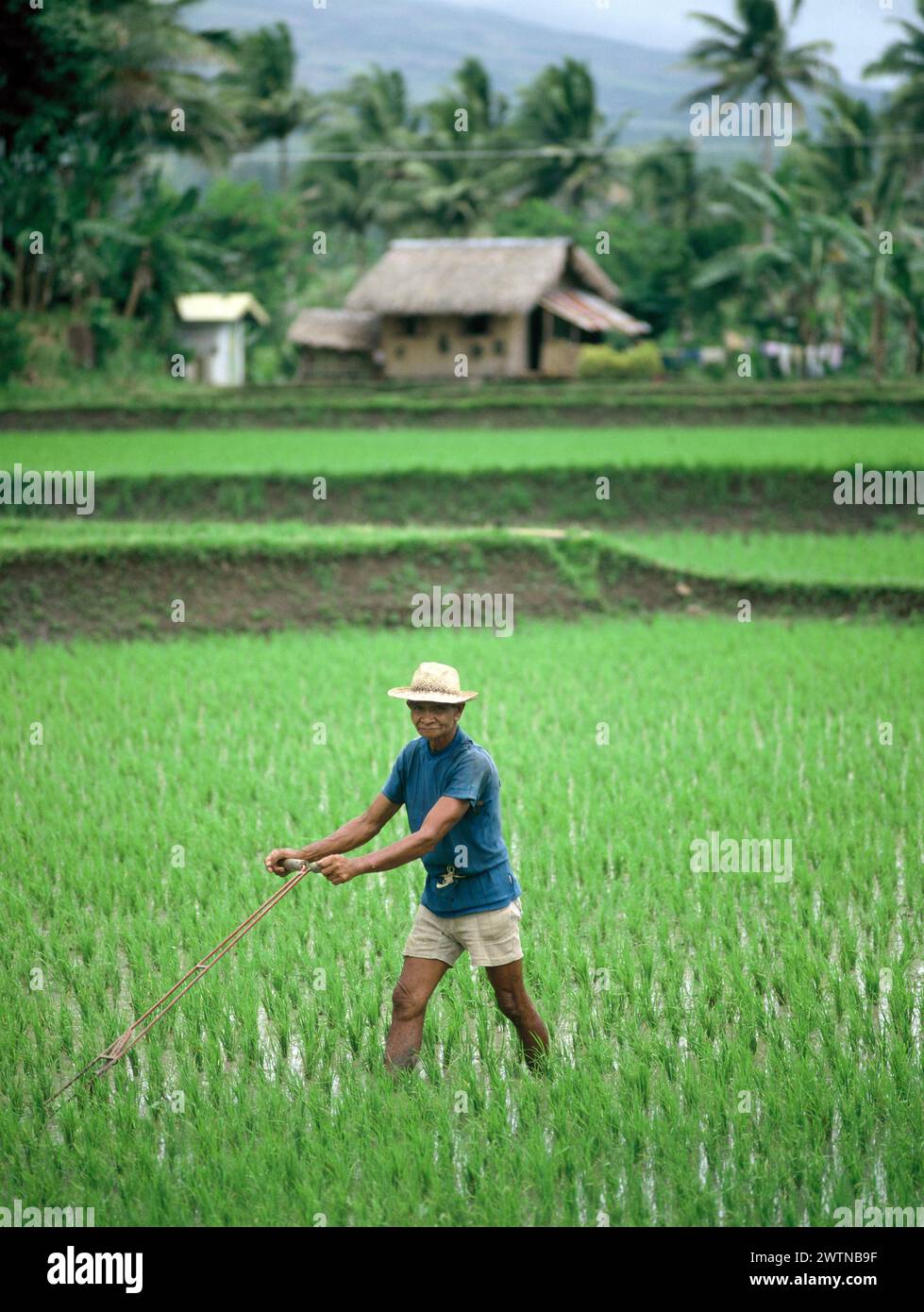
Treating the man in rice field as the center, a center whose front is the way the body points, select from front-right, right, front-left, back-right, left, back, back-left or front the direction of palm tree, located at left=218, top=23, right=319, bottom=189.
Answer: back-right

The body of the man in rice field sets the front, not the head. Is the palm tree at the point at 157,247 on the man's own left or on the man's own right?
on the man's own right

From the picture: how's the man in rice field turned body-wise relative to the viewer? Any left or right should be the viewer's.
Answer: facing the viewer and to the left of the viewer

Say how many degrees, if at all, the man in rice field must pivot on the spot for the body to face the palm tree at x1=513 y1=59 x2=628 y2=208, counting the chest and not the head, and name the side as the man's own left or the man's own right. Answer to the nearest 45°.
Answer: approximately 135° to the man's own right

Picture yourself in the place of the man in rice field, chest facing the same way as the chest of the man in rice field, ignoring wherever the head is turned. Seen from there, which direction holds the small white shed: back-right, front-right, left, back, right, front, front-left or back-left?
back-right

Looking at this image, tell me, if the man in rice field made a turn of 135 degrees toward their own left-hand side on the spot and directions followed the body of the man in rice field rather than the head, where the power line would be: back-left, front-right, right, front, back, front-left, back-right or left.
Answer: left

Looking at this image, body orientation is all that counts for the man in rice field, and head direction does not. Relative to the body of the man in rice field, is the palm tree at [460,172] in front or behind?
behind

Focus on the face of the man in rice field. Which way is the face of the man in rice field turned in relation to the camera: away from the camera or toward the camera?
toward the camera
